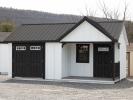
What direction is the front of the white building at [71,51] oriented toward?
toward the camera
